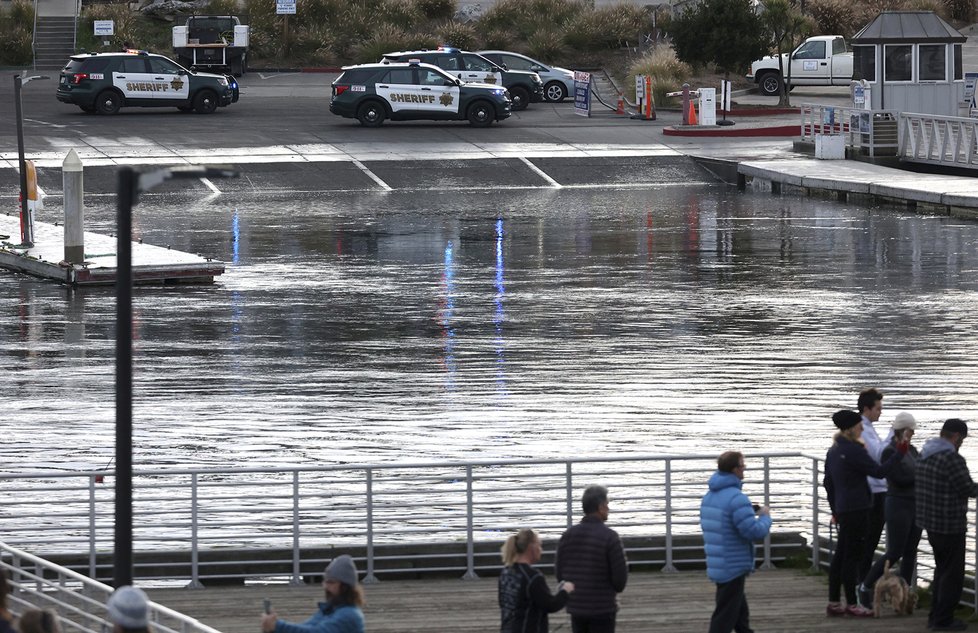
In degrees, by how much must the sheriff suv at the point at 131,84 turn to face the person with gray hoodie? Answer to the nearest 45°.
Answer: approximately 90° to its right

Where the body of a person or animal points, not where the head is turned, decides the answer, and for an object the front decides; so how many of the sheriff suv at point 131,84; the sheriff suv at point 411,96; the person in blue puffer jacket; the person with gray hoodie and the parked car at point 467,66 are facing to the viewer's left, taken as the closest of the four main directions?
0

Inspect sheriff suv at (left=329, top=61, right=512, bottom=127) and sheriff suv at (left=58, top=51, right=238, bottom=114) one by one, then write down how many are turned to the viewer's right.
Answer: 2

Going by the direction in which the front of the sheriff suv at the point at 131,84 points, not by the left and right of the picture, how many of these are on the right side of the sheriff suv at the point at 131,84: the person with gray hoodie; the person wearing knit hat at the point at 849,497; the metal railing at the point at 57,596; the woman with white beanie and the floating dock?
5

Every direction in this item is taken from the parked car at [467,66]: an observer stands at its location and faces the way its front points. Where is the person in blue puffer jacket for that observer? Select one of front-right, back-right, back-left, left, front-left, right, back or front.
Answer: right

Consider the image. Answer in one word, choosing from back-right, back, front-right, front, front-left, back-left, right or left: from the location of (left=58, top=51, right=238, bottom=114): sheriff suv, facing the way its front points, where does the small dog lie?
right

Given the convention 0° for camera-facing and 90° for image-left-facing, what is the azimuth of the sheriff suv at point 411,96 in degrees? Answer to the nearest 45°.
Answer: approximately 270°

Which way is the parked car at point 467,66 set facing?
to the viewer's right

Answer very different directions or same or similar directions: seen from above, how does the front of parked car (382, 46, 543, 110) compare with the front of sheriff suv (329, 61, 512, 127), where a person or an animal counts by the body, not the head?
same or similar directions

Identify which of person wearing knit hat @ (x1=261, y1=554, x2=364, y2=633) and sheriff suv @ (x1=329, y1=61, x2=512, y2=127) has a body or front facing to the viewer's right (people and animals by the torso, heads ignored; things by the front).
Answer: the sheriff suv

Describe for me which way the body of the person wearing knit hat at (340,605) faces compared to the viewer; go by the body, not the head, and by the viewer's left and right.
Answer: facing to the left of the viewer

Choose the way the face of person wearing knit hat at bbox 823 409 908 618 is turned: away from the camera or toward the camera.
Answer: away from the camera
